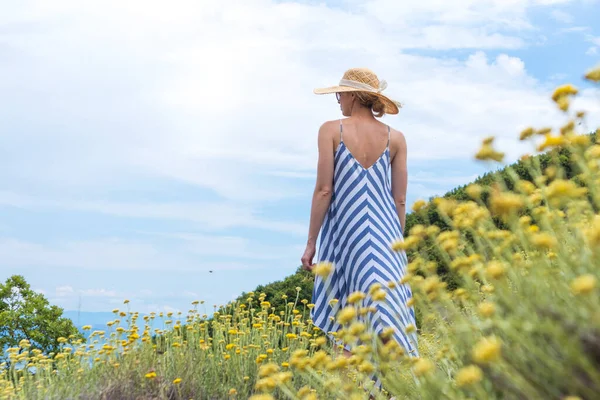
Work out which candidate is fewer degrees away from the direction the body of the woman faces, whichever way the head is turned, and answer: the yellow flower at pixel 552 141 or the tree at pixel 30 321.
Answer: the tree

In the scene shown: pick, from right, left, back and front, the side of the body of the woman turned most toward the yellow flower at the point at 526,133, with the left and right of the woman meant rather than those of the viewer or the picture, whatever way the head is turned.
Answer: back

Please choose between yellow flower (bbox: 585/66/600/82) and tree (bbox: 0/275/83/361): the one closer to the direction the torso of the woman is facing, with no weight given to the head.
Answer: the tree

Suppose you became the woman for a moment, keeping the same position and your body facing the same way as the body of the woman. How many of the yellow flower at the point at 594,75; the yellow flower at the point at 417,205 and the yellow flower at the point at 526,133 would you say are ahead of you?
0

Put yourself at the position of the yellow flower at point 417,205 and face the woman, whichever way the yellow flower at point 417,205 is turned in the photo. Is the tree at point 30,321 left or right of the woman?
left

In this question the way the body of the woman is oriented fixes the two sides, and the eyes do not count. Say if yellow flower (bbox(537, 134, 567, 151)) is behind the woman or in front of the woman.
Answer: behind

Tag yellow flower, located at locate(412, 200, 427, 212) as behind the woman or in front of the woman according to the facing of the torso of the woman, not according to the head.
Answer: behind

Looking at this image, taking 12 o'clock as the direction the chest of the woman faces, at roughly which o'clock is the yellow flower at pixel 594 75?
The yellow flower is roughly at 5 o'clock from the woman.

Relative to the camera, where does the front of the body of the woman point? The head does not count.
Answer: away from the camera

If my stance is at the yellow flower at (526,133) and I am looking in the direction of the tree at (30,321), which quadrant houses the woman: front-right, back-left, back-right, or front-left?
front-right

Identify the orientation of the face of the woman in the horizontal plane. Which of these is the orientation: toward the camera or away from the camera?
away from the camera
